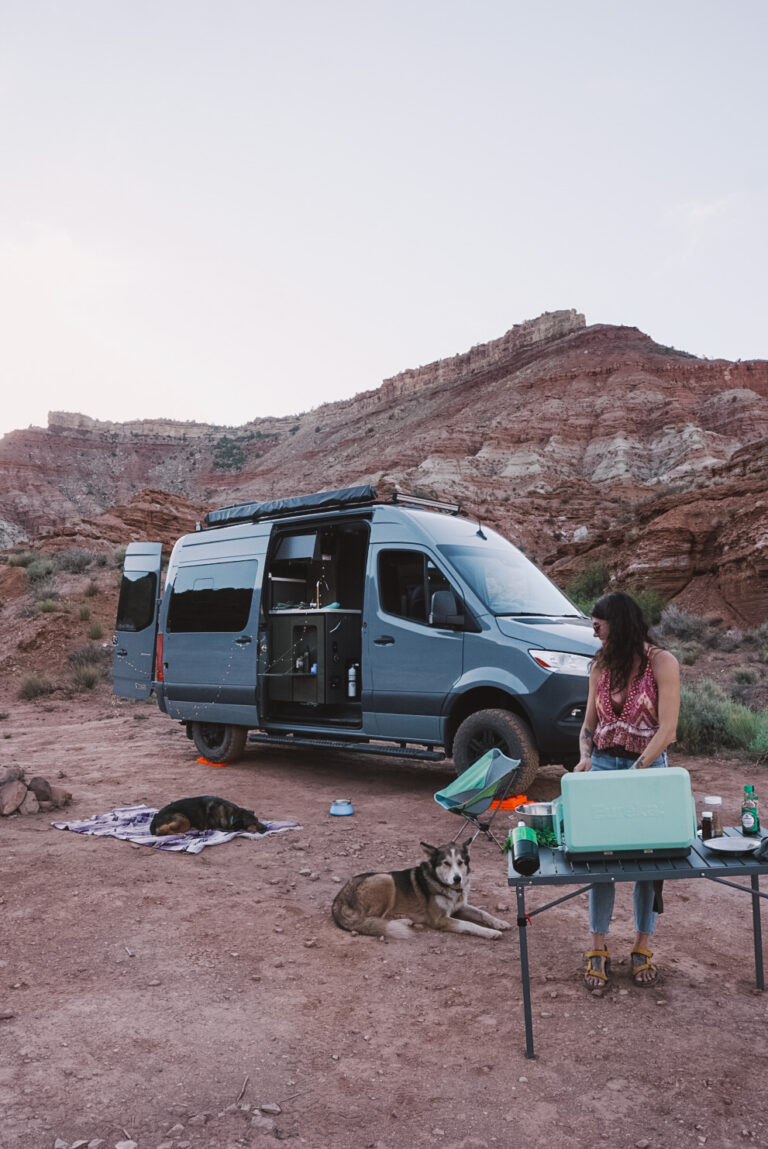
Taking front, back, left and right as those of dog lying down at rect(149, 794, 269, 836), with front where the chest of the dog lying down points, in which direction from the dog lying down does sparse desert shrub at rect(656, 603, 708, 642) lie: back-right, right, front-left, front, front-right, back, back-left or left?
front-left

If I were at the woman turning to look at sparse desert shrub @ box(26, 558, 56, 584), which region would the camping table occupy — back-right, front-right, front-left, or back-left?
back-left

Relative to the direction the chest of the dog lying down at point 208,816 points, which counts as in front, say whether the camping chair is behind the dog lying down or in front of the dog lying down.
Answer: in front

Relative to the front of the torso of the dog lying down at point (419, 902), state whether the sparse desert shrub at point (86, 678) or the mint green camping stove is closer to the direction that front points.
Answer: the mint green camping stove

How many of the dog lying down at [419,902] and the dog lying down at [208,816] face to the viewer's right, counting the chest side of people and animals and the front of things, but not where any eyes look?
2

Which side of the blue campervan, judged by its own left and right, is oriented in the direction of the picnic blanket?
right

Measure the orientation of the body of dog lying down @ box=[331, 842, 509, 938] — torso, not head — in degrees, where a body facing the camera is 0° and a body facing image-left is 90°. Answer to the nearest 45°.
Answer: approximately 270°

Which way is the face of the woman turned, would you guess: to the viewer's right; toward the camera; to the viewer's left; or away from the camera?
to the viewer's left

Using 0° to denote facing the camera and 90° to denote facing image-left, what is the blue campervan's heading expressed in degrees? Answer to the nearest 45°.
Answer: approximately 315°

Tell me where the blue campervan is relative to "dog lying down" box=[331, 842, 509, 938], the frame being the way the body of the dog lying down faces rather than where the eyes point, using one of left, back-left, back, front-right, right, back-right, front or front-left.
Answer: left

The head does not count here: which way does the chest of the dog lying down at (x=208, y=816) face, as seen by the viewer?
to the viewer's right

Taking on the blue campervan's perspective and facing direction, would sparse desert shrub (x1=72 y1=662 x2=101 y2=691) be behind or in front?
behind

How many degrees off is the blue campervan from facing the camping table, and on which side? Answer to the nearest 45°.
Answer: approximately 45° to its right
